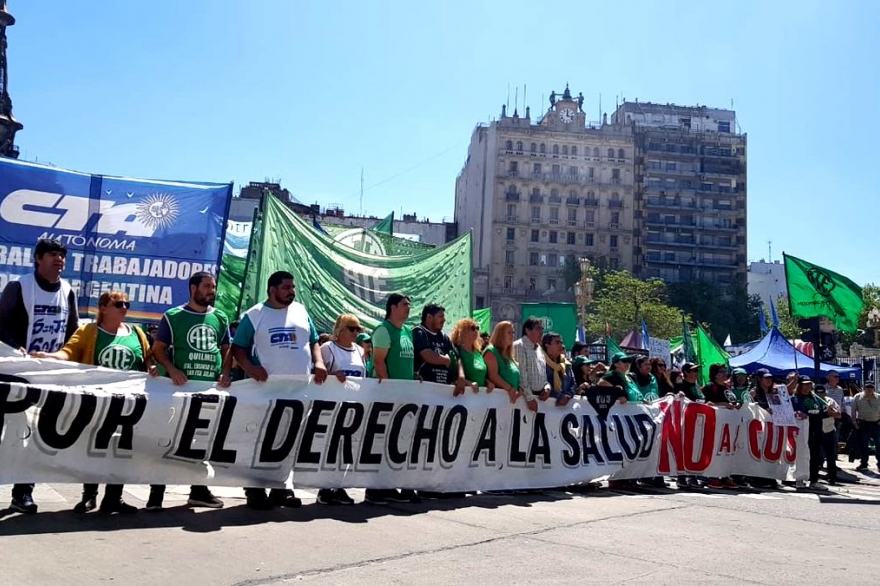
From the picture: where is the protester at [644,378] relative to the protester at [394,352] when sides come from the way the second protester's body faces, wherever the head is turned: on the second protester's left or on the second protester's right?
on the second protester's left

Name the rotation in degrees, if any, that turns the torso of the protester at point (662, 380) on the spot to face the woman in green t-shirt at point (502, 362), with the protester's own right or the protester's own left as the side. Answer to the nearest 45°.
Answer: approximately 90° to the protester's own right

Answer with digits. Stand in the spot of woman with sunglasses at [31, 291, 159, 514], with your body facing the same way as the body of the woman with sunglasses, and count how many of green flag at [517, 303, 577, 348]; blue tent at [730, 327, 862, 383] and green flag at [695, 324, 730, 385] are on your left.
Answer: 3

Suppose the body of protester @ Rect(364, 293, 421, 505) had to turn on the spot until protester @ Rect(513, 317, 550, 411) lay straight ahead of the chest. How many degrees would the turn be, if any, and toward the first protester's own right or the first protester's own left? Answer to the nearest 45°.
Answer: approximately 90° to the first protester's own left

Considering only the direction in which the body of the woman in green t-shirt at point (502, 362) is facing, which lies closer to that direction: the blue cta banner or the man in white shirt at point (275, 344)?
the man in white shirt
